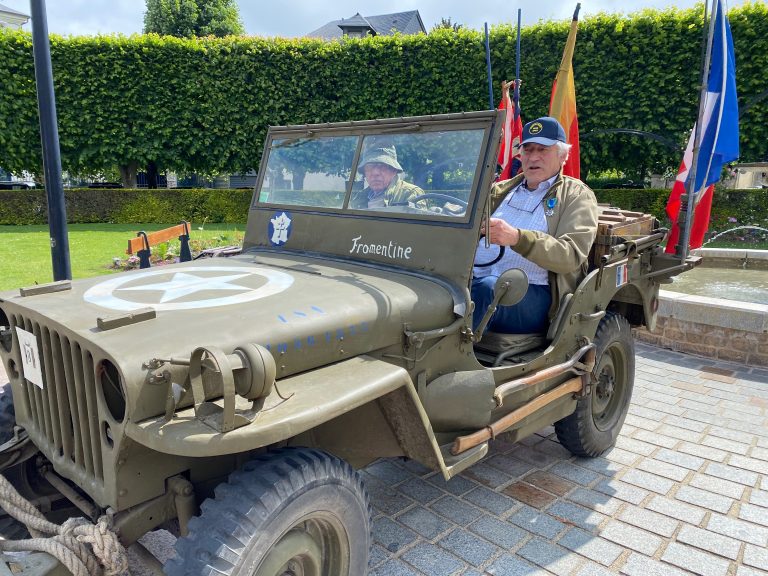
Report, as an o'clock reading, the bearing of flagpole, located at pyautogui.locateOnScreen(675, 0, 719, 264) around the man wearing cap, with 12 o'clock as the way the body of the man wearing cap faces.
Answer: The flagpole is roughly at 6 o'clock from the man wearing cap.

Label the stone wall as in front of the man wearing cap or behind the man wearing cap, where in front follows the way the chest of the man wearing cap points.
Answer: behind

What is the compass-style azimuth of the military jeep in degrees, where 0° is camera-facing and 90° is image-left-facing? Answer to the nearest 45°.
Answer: approximately 45°

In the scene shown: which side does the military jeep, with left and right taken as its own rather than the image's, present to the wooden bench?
right

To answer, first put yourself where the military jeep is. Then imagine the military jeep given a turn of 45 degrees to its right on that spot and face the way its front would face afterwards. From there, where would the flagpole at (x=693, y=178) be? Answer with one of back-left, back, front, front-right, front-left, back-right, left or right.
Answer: back-right

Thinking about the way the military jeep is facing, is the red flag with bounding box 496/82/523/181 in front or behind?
behind

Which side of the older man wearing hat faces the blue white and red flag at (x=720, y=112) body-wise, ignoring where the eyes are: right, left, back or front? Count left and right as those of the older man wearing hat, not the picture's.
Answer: back

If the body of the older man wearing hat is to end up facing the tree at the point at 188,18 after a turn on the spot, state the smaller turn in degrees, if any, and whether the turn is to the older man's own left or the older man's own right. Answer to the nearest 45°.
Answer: approximately 135° to the older man's own right

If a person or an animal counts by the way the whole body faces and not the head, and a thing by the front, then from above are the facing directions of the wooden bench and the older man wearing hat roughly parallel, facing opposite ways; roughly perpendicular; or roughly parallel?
roughly perpendicular

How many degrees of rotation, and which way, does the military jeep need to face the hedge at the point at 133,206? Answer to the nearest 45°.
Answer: approximately 135° to its right
